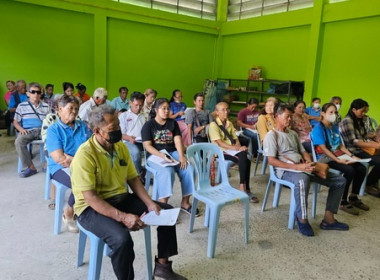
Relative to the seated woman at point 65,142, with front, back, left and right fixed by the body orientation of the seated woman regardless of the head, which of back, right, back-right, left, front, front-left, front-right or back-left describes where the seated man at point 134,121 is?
left

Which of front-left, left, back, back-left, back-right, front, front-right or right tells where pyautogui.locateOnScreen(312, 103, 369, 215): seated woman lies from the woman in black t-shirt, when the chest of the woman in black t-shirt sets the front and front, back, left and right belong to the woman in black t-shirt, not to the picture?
front-left

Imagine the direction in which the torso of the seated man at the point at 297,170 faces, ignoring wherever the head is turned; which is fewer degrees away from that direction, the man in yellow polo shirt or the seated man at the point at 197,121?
the man in yellow polo shirt

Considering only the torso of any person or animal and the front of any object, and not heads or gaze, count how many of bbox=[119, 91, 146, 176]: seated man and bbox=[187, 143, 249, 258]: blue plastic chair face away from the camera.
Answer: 0

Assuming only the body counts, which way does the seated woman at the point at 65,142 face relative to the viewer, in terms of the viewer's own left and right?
facing the viewer and to the right of the viewer

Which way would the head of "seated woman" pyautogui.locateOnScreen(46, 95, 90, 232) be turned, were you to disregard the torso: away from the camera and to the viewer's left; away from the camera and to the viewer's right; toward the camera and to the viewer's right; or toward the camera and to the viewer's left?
toward the camera and to the viewer's right

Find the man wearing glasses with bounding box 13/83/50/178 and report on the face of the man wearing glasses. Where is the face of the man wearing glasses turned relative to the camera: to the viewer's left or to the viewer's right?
to the viewer's right
